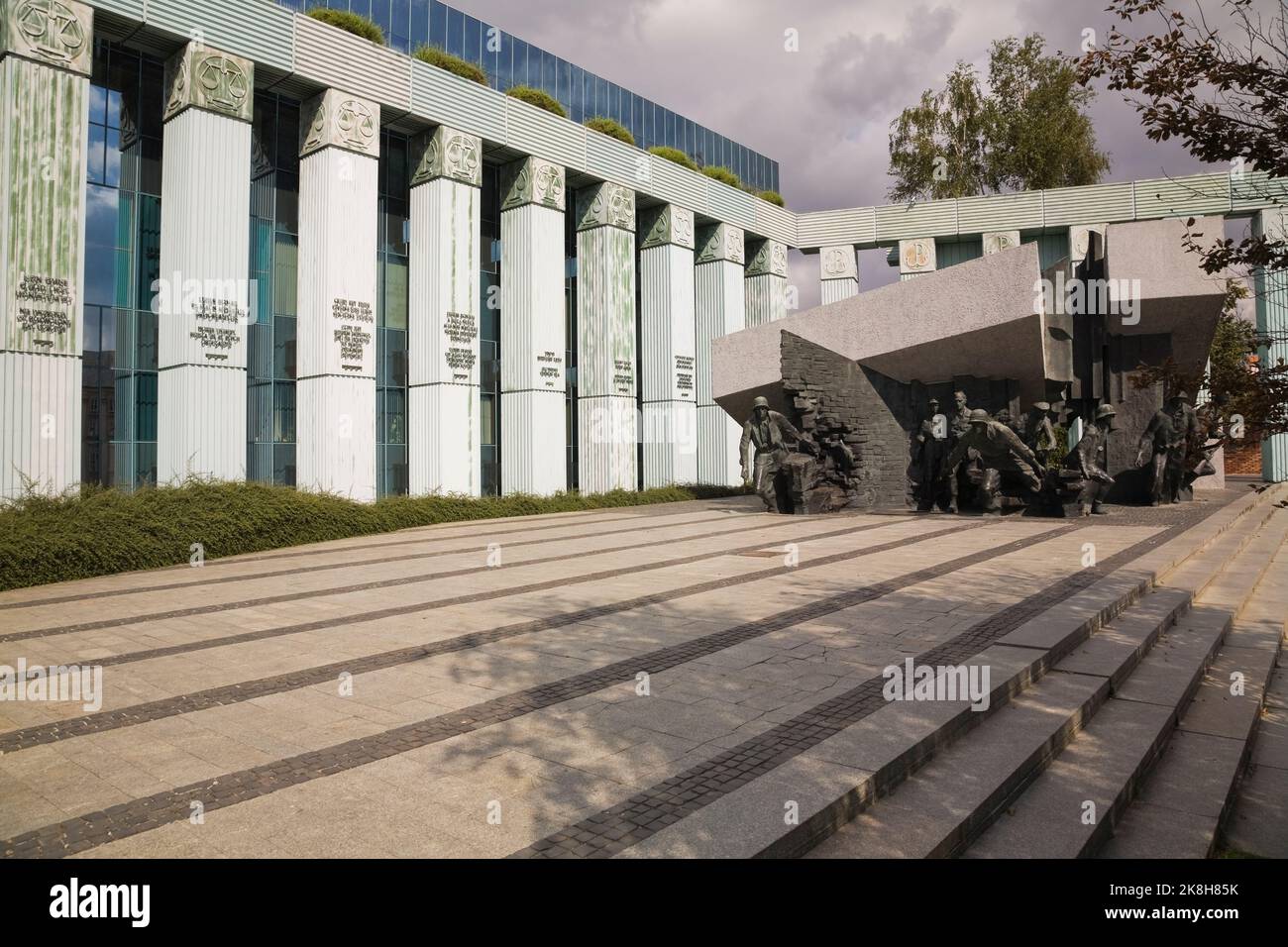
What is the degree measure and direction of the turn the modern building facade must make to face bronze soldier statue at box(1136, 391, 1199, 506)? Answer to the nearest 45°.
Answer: approximately 45° to its left

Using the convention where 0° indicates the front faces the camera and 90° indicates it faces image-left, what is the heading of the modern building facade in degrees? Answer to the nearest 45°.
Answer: approximately 315°

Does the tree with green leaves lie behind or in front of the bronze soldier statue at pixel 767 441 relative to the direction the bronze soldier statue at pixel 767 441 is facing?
behind

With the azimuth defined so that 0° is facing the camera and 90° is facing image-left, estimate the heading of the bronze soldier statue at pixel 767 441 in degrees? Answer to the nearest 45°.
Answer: approximately 0°

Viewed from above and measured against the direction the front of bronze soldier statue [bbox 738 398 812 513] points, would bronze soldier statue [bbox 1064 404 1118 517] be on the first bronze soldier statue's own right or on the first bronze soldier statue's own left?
on the first bronze soldier statue's own left

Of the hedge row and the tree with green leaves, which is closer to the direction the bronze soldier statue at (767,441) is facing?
the hedge row
